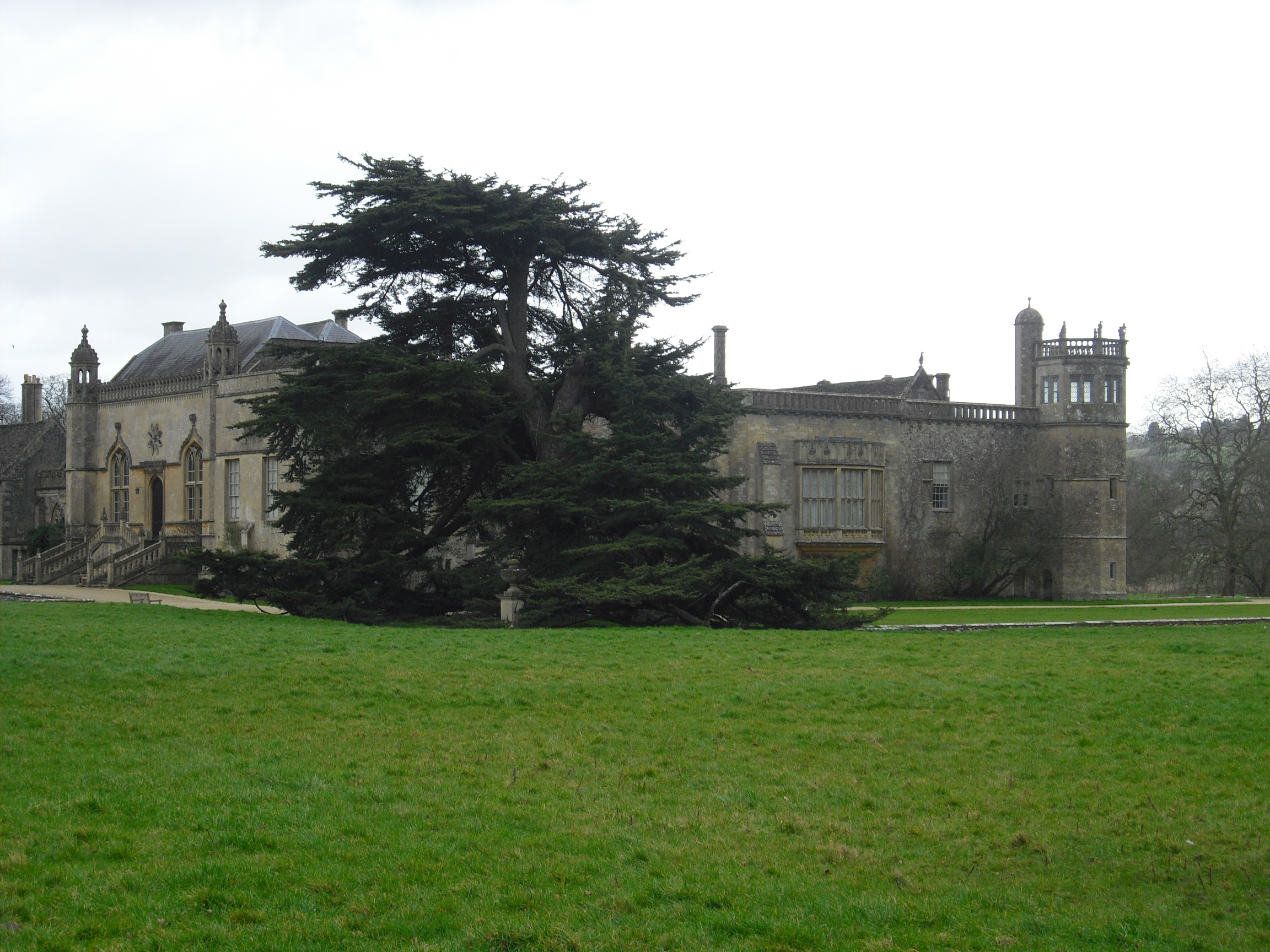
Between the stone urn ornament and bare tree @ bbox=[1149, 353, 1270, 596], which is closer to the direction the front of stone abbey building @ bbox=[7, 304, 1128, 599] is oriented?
the stone urn ornament

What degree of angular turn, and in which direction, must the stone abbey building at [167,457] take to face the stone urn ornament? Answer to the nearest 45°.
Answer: approximately 45° to its left

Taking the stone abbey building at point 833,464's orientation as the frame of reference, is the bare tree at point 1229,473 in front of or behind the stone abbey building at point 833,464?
behind

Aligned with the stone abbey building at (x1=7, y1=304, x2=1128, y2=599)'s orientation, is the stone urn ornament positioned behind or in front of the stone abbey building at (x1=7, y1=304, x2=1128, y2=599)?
in front

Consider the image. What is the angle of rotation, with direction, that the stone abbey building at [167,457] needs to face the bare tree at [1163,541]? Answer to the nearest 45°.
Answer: approximately 135° to its left

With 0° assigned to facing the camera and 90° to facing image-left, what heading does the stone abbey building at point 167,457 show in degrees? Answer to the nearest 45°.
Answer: approximately 45°
